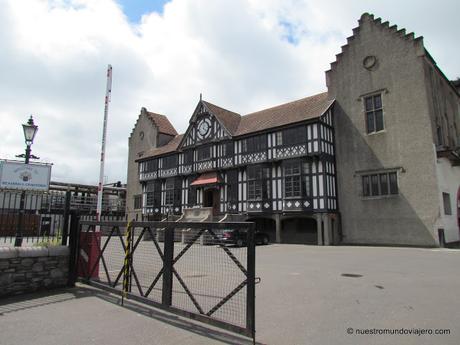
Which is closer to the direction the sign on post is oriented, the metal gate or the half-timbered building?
the metal gate

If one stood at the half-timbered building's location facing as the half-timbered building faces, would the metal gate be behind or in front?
in front

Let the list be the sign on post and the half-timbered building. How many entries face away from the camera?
0

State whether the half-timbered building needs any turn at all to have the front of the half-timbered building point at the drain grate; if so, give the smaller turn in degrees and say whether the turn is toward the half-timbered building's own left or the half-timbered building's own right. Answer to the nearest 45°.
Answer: approximately 45° to the half-timbered building's own left

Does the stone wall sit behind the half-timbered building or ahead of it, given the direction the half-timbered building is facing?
ahead

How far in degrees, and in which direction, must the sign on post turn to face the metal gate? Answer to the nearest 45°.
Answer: approximately 45° to its left

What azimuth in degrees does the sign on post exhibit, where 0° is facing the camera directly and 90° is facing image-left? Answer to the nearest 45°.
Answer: approximately 0°

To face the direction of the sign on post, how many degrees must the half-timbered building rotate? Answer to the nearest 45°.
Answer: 0° — it already faces it

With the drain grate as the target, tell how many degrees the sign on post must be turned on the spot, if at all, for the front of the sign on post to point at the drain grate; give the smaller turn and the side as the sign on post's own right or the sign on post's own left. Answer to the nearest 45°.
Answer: approximately 45° to the sign on post's own left
